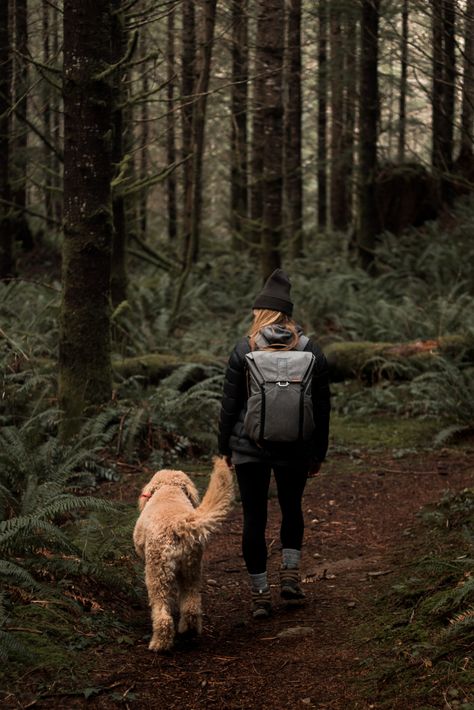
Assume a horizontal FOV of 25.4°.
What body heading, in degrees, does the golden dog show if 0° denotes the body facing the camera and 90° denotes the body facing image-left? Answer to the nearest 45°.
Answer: approximately 180°

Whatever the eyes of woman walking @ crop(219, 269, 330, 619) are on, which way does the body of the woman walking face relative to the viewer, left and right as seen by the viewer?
facing away from the viewer

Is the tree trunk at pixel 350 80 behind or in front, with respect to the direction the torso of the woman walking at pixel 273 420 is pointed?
in front

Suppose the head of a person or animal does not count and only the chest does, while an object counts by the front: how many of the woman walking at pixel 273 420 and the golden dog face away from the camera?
2

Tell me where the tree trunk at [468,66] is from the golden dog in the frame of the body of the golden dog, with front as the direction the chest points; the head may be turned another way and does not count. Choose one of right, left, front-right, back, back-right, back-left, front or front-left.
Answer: front-right

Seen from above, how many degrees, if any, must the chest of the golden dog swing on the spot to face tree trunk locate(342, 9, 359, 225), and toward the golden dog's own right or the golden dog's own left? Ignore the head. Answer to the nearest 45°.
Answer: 0° — it already faces it

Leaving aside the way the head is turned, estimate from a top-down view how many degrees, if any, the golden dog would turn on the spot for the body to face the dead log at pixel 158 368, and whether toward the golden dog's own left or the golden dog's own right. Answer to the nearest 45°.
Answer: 0° — it already faces it

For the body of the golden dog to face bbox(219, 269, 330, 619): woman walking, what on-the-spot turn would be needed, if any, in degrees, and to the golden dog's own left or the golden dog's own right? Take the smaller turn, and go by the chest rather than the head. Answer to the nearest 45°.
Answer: approximately 45° to the golden dog's own right

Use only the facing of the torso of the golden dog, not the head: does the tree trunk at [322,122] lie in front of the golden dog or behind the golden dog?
in front
